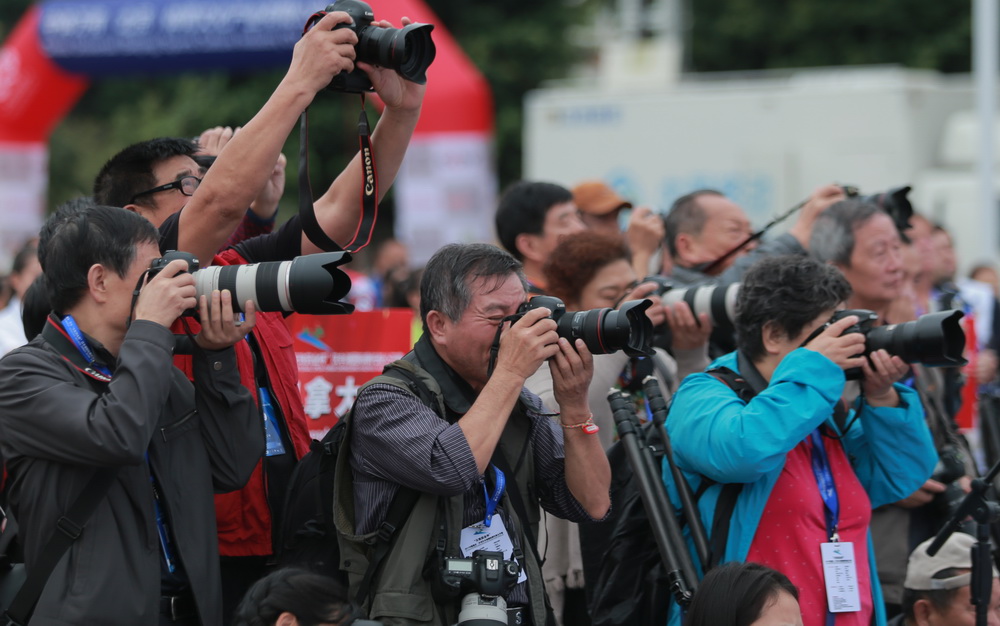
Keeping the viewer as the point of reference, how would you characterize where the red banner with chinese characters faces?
facing the viewer

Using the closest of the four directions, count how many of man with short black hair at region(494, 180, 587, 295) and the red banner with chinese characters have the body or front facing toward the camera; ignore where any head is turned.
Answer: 1

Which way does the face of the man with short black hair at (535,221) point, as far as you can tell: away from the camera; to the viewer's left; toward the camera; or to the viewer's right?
to the viewer's right

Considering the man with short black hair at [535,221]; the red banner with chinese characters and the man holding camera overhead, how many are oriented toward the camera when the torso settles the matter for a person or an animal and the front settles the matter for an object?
1

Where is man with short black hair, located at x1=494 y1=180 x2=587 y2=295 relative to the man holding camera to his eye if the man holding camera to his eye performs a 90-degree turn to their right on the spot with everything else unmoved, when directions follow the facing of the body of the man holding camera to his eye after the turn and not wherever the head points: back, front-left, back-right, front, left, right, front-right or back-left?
back-right

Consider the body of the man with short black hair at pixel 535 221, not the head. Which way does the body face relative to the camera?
to the viewer's right

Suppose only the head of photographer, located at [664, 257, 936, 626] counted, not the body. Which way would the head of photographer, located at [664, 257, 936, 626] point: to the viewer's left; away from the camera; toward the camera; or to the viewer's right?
to the viewer's right

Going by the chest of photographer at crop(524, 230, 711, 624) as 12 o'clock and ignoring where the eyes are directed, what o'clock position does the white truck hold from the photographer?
The white truck is roughly at 8 o'clock from the photographer.

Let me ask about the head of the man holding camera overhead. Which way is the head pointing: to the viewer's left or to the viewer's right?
to the viewer's right

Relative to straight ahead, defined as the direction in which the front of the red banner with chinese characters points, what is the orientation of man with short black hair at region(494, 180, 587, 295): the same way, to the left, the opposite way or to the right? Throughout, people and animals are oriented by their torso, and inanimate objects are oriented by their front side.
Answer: to the left

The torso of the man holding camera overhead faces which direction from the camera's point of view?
to the viewer's right

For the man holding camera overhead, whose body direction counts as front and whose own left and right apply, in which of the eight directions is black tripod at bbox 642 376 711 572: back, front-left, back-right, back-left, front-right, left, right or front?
front

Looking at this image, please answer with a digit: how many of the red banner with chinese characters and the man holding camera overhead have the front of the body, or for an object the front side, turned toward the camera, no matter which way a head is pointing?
1
